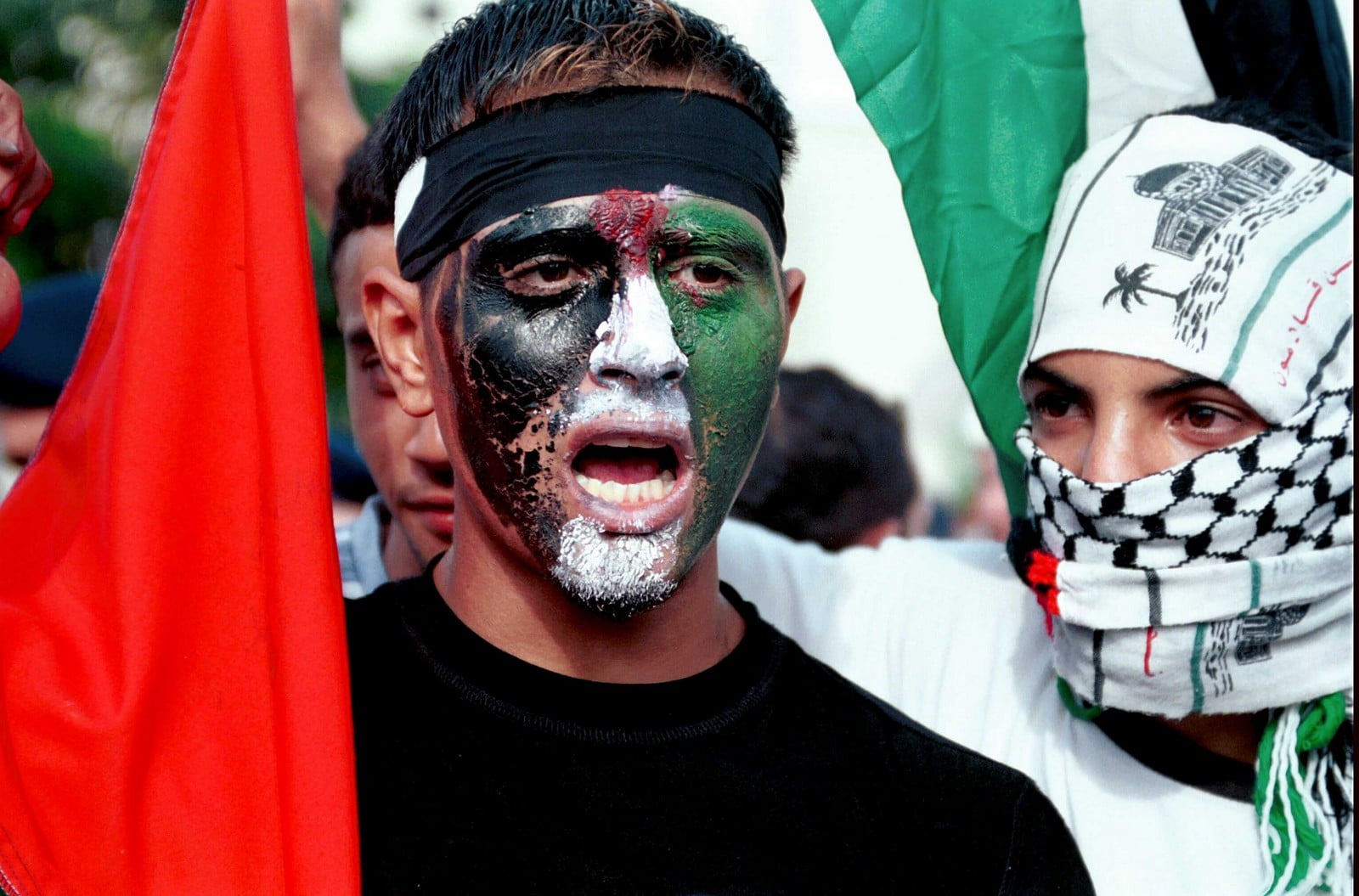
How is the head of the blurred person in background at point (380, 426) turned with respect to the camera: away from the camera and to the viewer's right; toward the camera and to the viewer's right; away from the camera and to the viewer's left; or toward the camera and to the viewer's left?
toward the camera and to the viewer's right

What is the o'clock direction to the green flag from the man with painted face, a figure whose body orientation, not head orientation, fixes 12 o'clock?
The green flag is roughly at 7 o'clock from the man with painted face.

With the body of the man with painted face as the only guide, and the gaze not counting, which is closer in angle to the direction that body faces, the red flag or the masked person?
the red flag

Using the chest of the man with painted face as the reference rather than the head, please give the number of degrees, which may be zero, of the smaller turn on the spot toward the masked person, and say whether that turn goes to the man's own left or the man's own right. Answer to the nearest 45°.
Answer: approximately 135° to the man's own left

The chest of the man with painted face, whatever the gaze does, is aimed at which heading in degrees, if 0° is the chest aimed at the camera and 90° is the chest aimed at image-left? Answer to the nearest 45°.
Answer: approximately 0°

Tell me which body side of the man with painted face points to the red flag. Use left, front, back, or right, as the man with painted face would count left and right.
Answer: right

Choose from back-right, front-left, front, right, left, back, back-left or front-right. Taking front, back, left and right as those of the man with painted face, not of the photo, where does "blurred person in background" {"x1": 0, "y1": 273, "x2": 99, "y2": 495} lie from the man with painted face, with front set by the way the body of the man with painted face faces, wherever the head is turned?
back-right

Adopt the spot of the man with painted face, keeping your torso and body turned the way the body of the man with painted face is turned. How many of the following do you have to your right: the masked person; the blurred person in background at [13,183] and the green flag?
1
